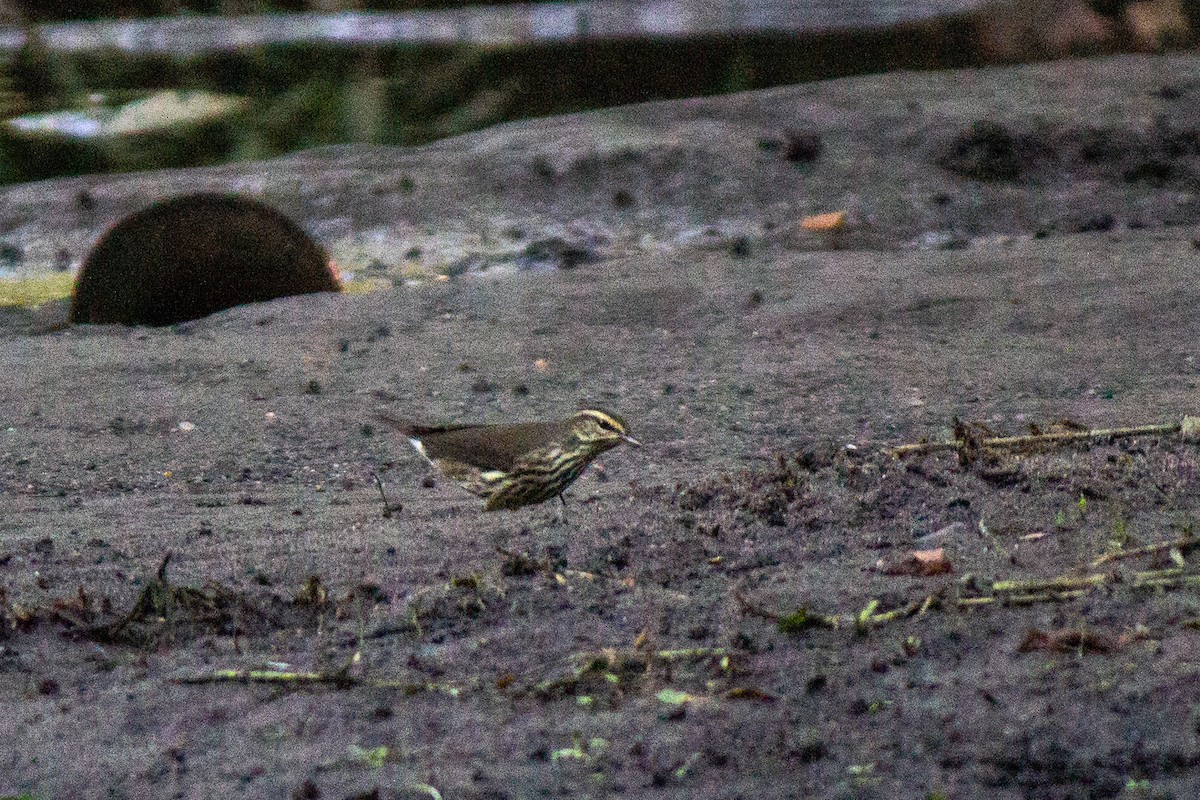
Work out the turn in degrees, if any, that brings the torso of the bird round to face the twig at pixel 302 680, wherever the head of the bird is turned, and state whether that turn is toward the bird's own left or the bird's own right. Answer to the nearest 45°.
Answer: approximately 90° to the bird's own right

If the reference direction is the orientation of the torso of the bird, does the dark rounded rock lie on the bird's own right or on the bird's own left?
on the bird's own left

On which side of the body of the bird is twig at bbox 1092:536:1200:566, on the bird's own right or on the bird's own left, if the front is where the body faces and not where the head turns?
on the bird's own right

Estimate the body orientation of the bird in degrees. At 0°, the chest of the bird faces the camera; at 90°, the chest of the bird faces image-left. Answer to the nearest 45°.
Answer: approximately 270°
